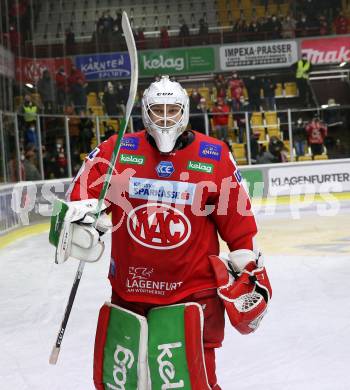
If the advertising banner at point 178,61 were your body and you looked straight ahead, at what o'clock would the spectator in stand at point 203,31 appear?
The spectator in stand is roughly at 7 o'clock from the advertising banner.

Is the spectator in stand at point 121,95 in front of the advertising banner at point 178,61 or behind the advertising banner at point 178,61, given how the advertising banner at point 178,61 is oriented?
in front

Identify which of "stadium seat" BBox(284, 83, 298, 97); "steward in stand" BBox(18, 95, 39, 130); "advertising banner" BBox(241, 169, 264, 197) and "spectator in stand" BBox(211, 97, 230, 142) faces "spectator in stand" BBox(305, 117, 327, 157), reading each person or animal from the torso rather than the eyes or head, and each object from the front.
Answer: the stadium seat

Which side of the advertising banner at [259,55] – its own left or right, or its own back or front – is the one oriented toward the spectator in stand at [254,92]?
front

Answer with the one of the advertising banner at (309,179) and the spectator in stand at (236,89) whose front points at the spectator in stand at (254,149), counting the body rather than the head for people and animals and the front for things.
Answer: the spectator in stand at (236,89)

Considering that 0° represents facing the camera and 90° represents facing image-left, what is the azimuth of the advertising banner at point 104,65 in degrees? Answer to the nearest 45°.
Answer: approximately 0°

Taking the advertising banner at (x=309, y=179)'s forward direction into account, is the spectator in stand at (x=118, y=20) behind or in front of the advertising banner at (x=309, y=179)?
behind

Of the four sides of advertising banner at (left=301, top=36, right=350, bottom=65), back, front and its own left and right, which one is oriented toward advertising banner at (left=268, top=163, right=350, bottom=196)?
front

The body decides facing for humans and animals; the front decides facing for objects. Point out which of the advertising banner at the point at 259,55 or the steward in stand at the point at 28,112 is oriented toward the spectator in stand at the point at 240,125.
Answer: the advertising banner

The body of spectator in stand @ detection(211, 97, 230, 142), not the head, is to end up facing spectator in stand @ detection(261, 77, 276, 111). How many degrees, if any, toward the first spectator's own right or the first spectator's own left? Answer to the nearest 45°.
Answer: approximately 180°

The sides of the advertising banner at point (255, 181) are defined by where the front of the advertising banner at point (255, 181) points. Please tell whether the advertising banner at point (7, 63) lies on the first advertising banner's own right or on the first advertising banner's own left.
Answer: on the first advertising banner's own right

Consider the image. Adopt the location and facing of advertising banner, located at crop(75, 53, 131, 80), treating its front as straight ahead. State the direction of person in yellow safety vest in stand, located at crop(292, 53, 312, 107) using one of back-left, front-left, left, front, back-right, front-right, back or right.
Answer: left
